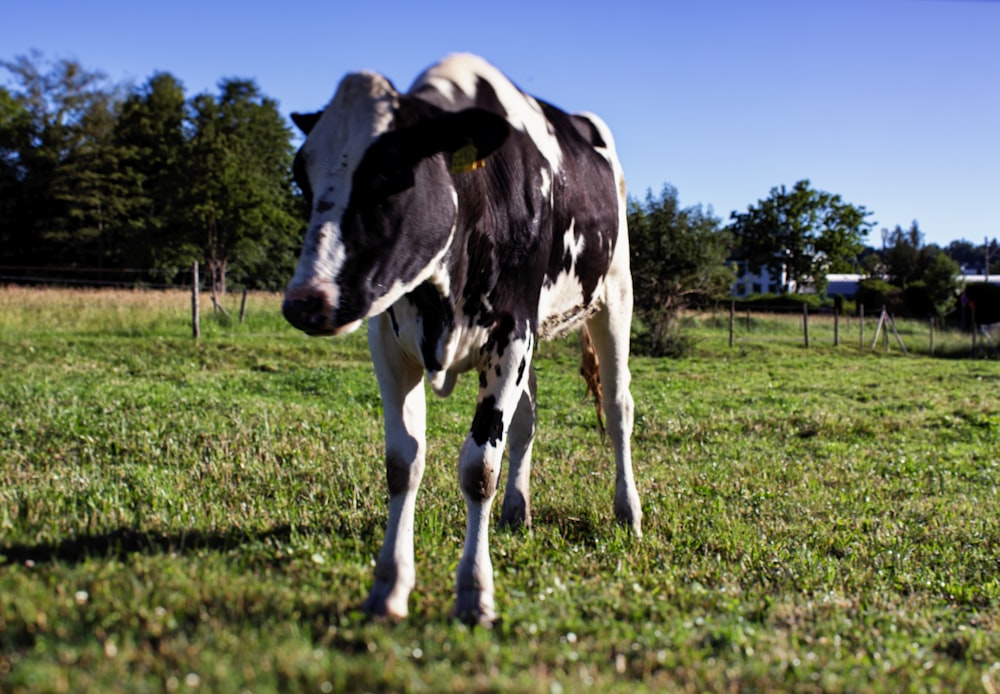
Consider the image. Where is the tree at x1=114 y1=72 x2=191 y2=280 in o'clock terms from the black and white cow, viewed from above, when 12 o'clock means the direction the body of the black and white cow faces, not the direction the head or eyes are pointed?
The tree is roughly at 4 o'clock from the black and white cow.

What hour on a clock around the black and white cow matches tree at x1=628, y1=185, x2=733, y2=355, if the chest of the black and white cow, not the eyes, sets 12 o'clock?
The tree is roughly at 5 o'clock from the black and white cow.

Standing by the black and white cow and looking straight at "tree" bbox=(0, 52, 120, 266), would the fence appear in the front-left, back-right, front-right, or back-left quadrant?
front-right

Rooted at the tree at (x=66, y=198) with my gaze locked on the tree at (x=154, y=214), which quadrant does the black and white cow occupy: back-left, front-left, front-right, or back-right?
front-right

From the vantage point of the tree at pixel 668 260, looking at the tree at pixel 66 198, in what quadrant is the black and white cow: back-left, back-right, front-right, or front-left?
back-left

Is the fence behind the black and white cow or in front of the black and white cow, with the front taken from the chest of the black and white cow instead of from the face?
behind

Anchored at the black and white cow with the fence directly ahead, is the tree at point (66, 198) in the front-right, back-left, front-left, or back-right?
front-left

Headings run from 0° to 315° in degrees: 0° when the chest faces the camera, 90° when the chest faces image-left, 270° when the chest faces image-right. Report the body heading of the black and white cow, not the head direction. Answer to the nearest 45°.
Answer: approximately 45°
